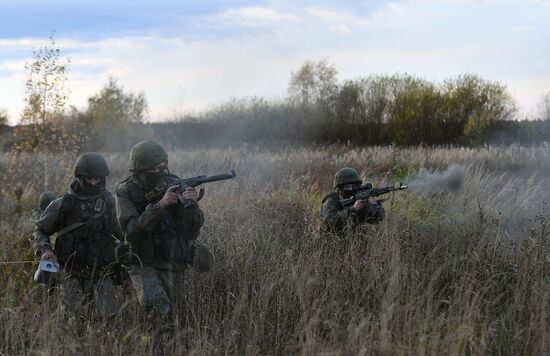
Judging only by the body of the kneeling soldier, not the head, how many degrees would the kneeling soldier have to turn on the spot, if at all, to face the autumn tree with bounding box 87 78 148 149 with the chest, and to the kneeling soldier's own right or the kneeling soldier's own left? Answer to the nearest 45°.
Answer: approximately 180°

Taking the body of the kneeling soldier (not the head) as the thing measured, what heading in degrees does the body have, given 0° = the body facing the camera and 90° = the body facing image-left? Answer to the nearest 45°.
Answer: approximately 315°

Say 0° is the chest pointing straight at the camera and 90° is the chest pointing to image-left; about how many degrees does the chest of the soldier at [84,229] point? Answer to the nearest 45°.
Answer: approximately 0°

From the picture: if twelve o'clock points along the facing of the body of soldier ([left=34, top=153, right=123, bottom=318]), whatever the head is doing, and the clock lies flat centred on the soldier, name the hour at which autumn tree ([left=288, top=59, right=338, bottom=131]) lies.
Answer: The autumn tree is roughly at 7 o'clock from the soldier.

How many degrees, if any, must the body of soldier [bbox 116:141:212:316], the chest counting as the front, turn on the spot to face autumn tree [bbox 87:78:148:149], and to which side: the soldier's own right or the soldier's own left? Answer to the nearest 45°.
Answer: approximately 135° to the soldier's own left

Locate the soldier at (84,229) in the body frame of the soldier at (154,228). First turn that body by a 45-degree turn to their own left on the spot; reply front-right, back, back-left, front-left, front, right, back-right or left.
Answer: back-left

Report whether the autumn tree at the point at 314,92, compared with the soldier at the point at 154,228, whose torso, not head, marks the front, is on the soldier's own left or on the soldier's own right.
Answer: on the soldier's own left

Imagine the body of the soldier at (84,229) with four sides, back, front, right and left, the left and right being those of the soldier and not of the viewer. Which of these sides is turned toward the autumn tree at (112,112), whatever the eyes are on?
back

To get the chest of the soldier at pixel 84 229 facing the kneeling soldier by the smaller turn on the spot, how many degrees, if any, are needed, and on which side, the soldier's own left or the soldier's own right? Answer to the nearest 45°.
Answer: approximately 90° to the soldier's own left
